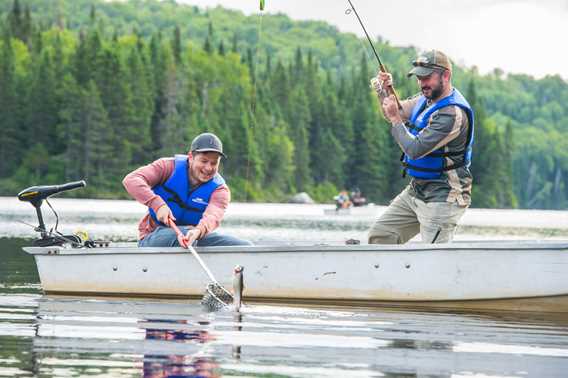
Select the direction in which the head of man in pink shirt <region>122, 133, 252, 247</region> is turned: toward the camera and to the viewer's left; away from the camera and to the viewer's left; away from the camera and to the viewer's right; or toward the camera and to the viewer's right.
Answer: toward the camera and to the viewer's right

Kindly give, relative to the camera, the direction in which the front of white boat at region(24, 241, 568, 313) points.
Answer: facing to the right of the viewer
